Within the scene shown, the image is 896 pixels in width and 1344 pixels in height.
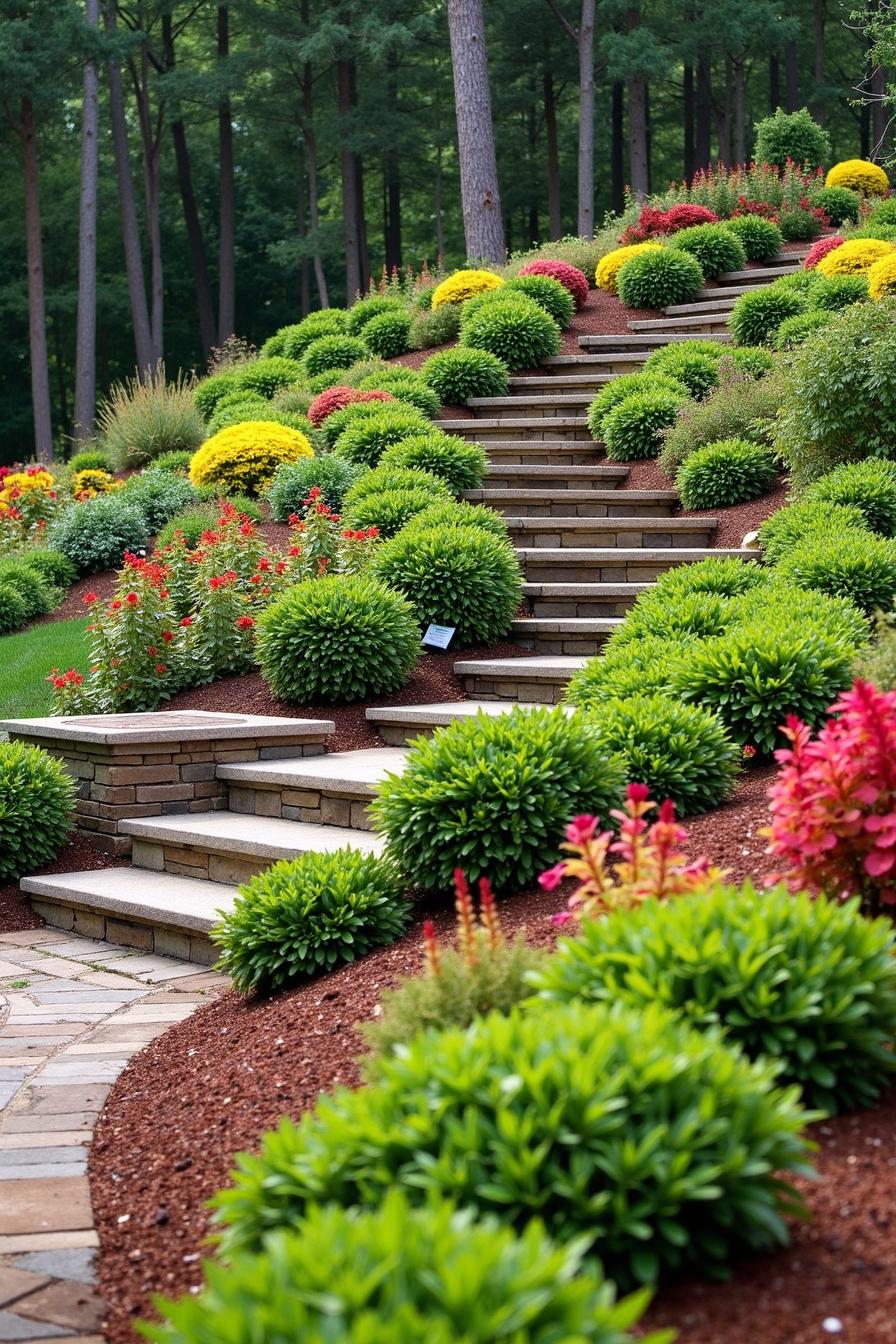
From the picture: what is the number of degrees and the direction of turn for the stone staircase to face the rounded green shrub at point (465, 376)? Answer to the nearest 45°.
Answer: approximately 135° to its right

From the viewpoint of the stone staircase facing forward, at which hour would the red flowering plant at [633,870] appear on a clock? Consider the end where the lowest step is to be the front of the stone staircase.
The red flowering plant is roughly at 10 o'clock from the stone staircase.

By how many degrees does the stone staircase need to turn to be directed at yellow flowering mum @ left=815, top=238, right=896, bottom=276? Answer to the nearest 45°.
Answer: approximately 180°

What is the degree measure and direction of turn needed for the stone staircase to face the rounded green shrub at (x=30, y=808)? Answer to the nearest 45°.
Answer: approximately 45° to its right

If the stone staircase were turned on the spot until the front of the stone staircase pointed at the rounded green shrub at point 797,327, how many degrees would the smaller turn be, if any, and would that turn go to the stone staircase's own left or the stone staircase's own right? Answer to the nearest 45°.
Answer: approximately 180°

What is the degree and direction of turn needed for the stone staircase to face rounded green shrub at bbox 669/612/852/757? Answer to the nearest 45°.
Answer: approximately 90° to its left

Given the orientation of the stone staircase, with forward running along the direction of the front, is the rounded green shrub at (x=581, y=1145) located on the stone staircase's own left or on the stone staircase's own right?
on the stone staircase's own left

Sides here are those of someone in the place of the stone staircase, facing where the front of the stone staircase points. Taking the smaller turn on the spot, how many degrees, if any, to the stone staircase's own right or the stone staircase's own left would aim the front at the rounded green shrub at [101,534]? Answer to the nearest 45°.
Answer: approximately 135° to the stone staircase's own right

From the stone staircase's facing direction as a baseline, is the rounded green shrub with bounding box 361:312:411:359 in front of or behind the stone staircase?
behind

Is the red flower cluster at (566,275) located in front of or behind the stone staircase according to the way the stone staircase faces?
behind

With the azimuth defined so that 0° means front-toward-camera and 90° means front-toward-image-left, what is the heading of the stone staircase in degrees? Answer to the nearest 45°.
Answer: approximately 45°

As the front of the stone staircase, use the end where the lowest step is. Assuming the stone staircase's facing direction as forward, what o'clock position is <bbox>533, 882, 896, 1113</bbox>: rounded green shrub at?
The rounded green shrub is roughly at 10 o'clock from the stone staircase.

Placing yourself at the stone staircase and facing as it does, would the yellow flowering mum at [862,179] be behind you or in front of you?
behind

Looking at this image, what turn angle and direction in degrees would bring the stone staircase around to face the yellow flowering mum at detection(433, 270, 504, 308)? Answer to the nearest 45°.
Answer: approximately 135° to its right
